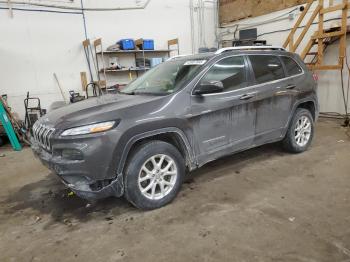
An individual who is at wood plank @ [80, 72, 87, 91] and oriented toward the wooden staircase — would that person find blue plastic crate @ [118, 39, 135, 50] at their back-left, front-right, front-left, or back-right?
front-left

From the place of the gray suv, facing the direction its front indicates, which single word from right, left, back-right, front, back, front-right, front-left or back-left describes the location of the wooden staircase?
back

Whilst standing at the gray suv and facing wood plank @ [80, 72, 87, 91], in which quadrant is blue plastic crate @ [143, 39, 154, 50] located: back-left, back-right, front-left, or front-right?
front-right

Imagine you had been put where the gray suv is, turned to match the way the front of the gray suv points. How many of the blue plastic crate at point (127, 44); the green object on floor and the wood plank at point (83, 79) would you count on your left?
0

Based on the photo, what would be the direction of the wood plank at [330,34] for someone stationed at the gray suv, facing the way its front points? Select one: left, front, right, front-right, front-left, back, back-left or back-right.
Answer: back

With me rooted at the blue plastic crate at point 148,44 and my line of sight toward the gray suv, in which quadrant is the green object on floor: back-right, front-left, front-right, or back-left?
front-right

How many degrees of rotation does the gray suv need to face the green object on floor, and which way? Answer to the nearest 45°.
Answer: approximately 90° to its right

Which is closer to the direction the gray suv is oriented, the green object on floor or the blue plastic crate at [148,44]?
the green object on floor

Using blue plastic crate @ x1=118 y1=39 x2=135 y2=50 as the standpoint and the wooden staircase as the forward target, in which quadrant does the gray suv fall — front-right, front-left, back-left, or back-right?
front-right

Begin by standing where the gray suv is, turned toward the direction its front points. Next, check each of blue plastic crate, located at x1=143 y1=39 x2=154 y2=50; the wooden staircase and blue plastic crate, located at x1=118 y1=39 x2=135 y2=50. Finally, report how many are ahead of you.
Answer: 0

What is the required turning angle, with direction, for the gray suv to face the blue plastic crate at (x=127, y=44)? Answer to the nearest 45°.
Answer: approximately 135° to its right

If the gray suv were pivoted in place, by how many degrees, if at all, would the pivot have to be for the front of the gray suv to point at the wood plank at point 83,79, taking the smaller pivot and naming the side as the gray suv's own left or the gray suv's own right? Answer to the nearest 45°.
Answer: approximately 90° to the gray suv's own right

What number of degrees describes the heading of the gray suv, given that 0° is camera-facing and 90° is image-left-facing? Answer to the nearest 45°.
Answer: approximately 45°

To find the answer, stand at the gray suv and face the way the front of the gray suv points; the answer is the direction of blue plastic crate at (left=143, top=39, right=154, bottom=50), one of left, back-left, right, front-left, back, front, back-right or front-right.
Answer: back-right

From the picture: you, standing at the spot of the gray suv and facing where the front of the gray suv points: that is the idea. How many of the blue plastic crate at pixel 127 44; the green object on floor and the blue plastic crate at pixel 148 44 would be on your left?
0
